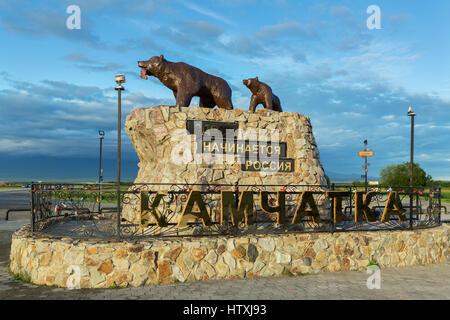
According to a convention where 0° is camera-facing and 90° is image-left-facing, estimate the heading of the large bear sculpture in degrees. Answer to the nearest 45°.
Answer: approximately 90°

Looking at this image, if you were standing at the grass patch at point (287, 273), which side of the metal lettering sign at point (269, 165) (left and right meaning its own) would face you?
front

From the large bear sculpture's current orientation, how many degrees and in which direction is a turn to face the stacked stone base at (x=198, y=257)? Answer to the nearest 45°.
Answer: approximately 90° to its left

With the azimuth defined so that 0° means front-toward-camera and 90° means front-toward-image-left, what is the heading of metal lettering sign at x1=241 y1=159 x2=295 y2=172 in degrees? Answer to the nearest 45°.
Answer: approximately 0°

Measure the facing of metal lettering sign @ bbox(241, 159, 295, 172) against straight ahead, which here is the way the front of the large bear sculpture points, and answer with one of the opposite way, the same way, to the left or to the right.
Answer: to the left

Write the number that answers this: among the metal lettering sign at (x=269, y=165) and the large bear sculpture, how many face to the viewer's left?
1

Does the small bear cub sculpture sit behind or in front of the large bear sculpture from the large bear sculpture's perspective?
behind

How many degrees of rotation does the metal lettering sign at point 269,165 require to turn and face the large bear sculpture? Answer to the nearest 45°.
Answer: approximately 90° to its right

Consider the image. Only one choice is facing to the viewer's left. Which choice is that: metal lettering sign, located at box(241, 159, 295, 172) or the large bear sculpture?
the large bear sculpture
